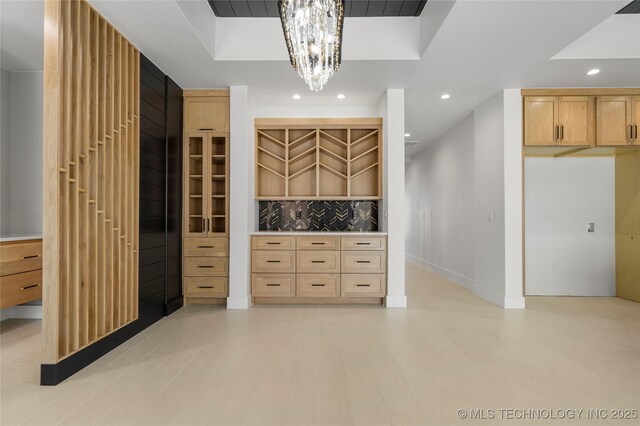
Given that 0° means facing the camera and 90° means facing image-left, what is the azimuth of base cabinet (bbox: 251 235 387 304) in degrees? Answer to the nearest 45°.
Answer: approximately 0°

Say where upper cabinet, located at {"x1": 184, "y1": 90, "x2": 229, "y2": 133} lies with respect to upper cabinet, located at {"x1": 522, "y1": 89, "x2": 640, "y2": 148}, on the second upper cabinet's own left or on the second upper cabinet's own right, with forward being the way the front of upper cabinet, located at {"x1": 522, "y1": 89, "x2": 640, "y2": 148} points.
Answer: on the second upper cabinet's own right

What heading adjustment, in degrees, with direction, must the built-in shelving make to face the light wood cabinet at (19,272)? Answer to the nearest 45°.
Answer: approximately 45° to its right

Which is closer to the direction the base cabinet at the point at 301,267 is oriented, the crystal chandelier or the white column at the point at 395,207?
the crystal chandelier

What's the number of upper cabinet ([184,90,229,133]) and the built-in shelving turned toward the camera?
2

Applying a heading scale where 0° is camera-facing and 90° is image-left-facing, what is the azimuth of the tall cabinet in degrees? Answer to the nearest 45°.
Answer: approximately 0°

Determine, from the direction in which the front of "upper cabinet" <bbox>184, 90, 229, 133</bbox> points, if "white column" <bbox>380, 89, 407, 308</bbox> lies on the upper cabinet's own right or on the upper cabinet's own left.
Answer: on the upper cabinet's own left

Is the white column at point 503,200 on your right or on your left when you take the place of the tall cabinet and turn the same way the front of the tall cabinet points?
on your left

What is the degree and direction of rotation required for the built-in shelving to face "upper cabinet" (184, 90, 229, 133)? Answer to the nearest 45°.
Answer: approximately 45° to its right

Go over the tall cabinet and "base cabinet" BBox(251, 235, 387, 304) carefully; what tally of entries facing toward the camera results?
2

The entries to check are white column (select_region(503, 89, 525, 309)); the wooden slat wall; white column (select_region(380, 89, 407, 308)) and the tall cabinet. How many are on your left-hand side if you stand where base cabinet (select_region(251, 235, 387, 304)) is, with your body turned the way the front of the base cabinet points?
2

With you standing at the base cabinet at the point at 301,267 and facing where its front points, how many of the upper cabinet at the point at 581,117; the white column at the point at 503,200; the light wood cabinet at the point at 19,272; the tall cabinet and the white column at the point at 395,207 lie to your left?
3
